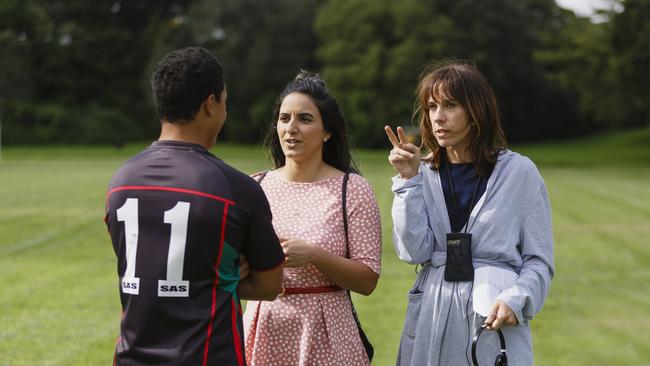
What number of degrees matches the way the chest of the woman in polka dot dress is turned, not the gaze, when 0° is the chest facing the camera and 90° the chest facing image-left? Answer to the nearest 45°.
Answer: approximately 45°

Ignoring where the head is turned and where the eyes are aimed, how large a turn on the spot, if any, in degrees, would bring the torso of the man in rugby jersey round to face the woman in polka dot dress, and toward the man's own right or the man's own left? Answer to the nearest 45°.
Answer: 0° — they already face them

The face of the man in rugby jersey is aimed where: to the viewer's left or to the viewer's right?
to the viewer's right

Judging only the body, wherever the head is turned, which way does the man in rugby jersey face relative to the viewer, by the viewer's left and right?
facing away from the viewer and to the right of the viewer

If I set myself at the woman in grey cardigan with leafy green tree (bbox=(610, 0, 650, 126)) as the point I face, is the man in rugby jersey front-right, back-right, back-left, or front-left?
back-left

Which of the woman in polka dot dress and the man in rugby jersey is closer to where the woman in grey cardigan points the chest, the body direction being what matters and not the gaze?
the man in rugby jersey

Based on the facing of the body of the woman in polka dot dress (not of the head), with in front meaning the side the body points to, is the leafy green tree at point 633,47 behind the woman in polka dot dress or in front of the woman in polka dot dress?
behind
